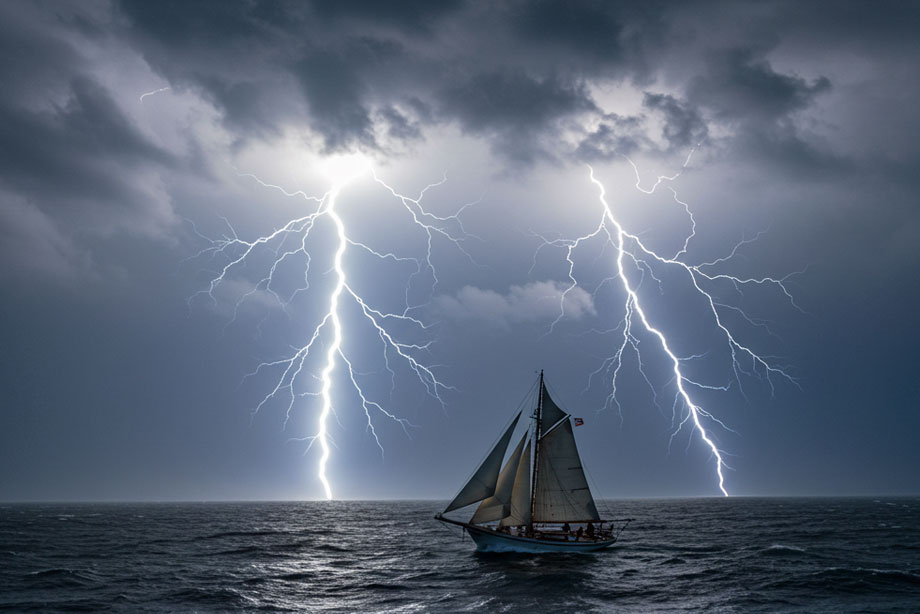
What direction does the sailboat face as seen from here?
to the viewer's left
